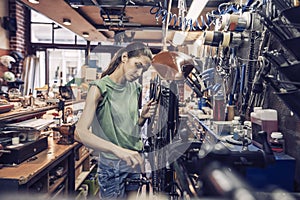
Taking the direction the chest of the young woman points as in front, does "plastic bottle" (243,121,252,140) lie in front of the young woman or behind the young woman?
in front

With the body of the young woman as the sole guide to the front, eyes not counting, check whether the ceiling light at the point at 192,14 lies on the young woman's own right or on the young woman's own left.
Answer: on the young woman's own left

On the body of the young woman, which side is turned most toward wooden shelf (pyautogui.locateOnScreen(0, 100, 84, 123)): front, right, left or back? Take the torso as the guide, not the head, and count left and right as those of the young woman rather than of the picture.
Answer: back

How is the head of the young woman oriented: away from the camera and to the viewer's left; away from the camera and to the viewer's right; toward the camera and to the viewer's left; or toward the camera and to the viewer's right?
toward the camera and to the viewer's right

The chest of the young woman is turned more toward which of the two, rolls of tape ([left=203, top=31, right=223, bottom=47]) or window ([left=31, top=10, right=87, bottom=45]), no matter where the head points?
the rolls of tape

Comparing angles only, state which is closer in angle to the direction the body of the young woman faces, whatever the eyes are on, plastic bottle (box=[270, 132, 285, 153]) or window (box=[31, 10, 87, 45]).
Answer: the plastic bottle

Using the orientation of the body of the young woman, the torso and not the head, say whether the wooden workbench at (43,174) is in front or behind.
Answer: behind
